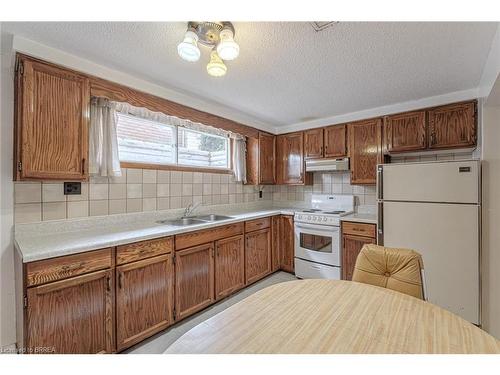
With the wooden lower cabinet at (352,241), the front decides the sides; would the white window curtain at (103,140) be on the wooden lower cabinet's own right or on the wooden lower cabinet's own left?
on the wooden lower cabinet's own right

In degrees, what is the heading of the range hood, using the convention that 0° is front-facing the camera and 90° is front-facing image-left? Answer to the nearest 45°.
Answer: approximately 45°

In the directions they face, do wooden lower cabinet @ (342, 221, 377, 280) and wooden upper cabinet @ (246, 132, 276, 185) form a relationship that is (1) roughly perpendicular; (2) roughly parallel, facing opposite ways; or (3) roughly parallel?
roughly perpendicular

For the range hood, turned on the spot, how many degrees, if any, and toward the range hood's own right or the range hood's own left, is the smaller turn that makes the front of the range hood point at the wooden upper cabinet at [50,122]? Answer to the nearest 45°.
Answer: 0° — it already faces it

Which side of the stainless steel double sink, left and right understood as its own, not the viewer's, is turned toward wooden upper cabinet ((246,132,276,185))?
left

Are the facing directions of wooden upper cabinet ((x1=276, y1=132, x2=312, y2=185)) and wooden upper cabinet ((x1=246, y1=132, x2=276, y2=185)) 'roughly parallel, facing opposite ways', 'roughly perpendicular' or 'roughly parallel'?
roughly perpendicular

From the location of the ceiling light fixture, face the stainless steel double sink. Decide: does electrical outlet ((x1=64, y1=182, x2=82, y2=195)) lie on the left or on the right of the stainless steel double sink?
left

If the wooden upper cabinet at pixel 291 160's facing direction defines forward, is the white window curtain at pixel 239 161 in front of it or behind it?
in front

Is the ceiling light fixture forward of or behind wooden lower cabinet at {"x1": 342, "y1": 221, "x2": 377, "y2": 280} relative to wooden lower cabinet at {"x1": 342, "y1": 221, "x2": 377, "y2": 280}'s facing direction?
forward
